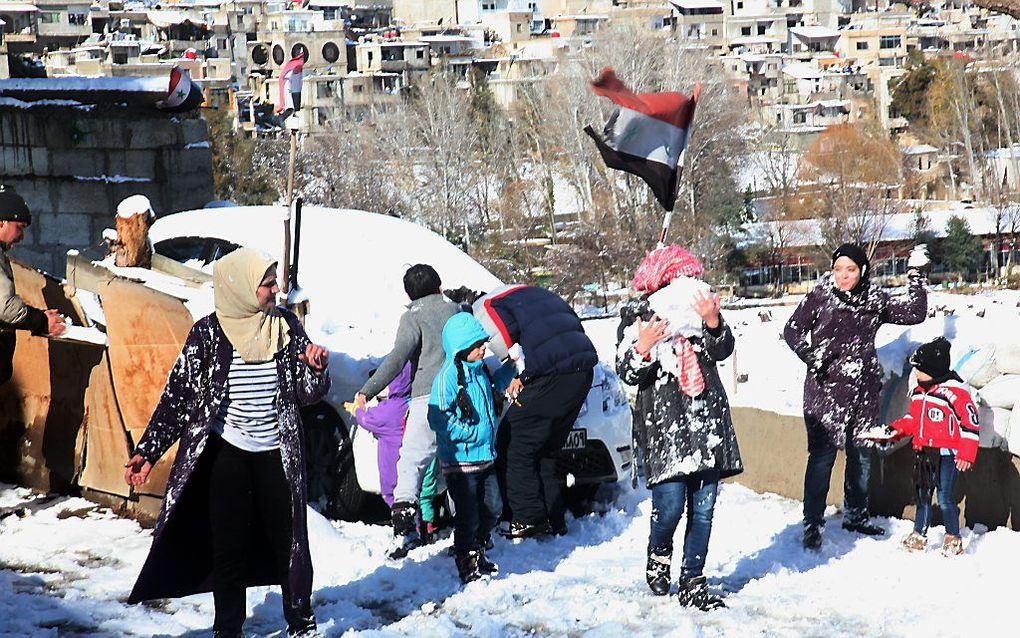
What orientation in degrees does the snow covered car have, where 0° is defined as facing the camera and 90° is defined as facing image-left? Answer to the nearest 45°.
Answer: approximately 315°

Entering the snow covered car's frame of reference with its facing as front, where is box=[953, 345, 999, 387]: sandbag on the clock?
The sandbag is roughly at 11 o'clock from the snow covered car.

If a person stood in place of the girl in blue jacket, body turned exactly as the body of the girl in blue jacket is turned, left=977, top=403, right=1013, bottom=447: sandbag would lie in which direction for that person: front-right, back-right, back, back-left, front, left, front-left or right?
front-left

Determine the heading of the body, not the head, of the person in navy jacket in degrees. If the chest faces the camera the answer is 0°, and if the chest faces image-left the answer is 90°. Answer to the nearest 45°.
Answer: approximately 90°

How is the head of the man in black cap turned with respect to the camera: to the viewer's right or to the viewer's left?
to the viewer's right

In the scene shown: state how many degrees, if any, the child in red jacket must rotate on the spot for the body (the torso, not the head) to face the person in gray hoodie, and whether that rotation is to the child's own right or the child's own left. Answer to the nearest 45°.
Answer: approximately 45° to the child's own right

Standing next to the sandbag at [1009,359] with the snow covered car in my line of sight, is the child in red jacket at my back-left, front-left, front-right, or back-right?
front-left

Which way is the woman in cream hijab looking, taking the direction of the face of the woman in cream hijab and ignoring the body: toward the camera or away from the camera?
toward the camera

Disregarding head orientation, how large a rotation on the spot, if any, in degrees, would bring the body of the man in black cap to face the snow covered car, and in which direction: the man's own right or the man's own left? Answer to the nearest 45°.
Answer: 0° — they already face it
